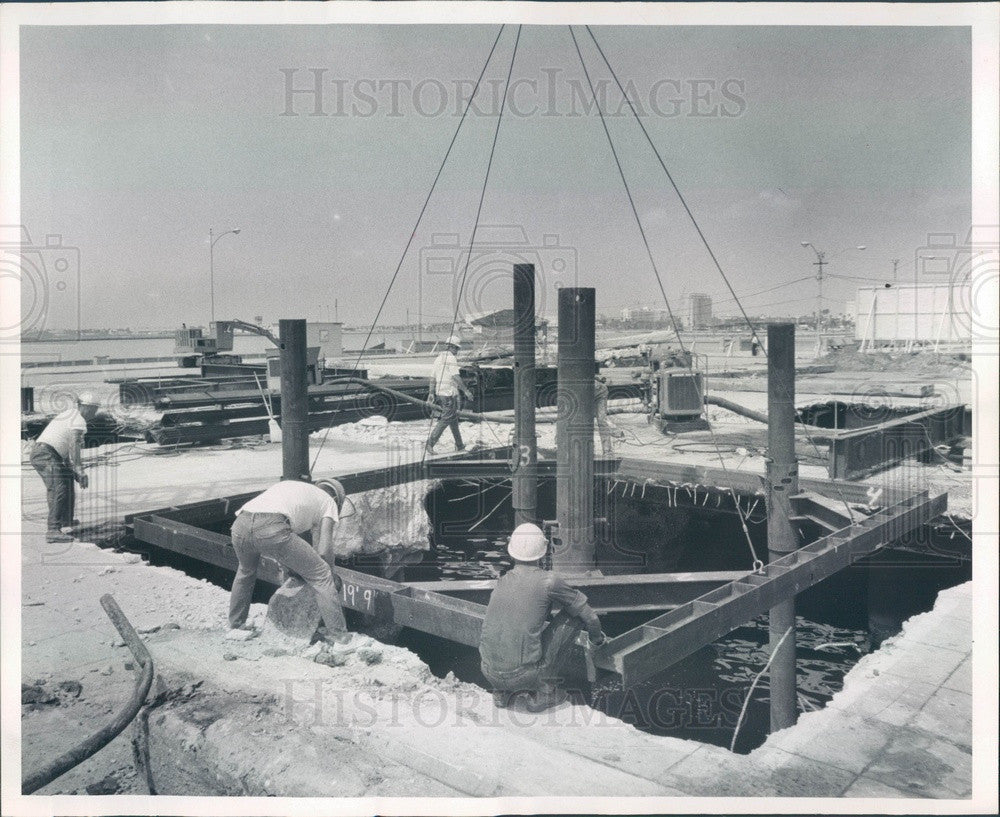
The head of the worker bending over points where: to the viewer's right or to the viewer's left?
to the viewer's right

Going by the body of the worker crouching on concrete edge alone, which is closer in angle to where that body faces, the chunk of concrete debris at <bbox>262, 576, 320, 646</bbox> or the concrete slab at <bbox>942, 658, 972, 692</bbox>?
the concrete slab

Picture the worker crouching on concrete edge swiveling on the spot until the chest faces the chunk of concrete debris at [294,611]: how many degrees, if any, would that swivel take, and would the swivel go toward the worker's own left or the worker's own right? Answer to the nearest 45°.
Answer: approximately 90° to the worker's own left

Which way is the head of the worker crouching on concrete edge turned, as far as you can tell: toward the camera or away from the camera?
away from the camera

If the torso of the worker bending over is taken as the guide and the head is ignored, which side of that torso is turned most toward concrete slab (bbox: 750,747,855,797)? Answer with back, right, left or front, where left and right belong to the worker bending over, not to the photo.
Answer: right

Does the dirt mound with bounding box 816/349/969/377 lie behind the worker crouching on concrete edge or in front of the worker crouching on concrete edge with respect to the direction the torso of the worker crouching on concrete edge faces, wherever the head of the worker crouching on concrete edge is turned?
in front

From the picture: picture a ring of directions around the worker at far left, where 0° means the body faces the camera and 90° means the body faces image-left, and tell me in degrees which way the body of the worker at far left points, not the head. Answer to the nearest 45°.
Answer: approximately 270°

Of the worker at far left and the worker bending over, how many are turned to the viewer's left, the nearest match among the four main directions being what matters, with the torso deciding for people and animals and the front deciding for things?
0

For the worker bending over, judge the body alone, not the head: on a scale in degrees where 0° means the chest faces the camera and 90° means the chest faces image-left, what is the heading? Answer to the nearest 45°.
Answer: approximately 225°
